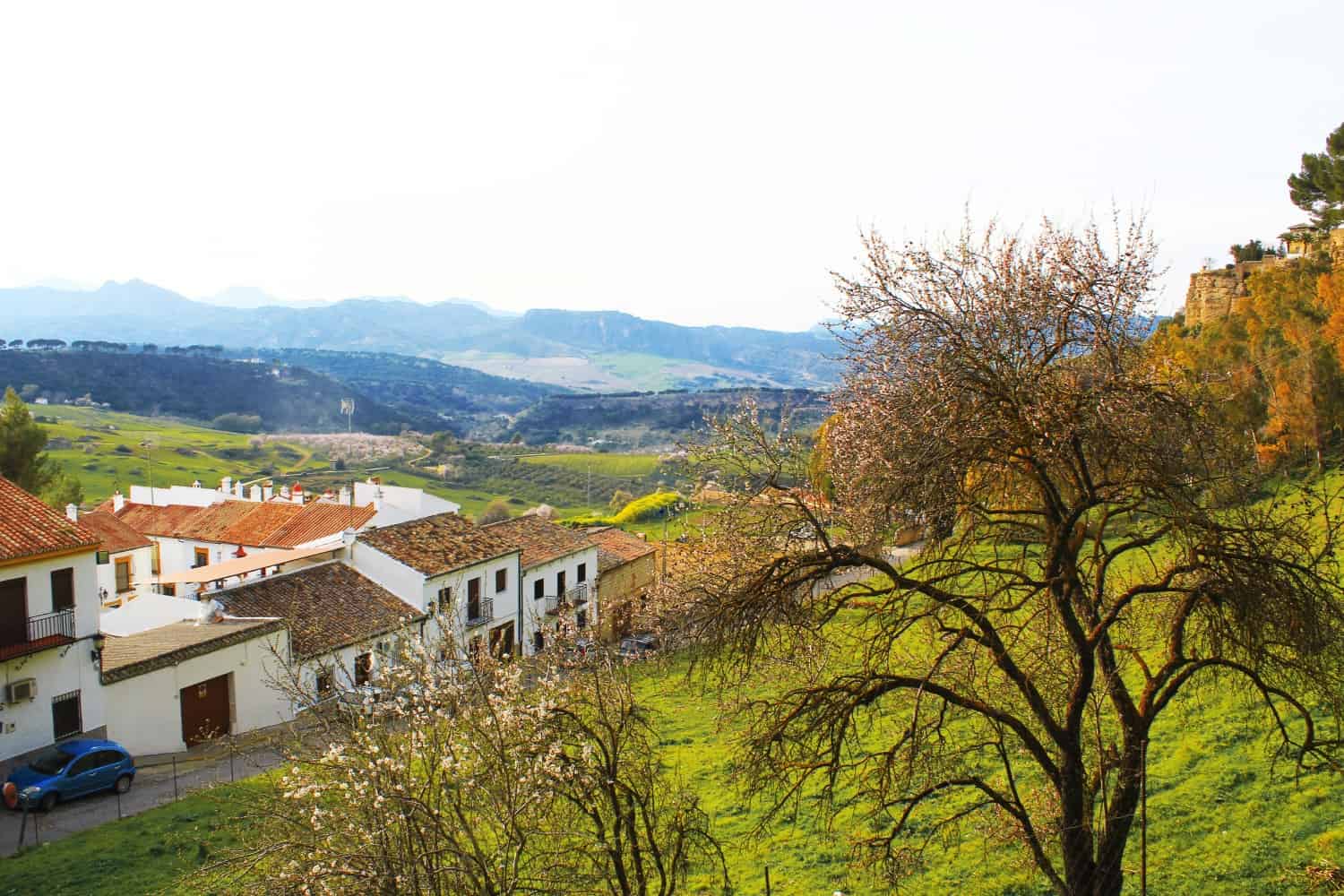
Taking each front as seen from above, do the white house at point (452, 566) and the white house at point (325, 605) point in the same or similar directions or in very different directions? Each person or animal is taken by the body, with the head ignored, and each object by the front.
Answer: same or similar directions

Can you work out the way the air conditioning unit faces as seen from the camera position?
facing the viewer and to the right of the viewer

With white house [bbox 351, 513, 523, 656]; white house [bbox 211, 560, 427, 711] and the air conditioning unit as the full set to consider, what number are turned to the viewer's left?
0

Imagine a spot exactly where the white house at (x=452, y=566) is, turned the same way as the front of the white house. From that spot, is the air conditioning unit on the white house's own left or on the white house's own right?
on the white house's own right

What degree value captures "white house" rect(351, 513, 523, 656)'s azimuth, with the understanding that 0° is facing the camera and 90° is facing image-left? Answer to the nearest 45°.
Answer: approximately 315°

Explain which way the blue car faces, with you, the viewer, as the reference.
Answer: facing the viewer and to the left of the viewer

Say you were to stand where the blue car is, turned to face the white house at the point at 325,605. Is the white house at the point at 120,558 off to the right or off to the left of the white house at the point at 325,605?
left

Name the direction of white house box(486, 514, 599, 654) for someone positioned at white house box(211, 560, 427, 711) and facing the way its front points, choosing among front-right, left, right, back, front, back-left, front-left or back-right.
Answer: left

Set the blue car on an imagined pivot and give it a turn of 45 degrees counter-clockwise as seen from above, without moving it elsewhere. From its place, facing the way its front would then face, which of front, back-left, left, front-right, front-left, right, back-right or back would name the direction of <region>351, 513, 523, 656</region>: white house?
back-left

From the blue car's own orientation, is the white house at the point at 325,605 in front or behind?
behind

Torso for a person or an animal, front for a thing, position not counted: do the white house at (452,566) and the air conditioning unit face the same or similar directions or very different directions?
same or similar directions

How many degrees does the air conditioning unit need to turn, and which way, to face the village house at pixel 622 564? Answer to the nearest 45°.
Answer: approximately 90° to its left

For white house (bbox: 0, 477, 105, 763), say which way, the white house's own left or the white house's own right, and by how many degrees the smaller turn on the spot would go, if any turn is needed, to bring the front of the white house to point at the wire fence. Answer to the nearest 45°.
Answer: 0° — it already faces it
